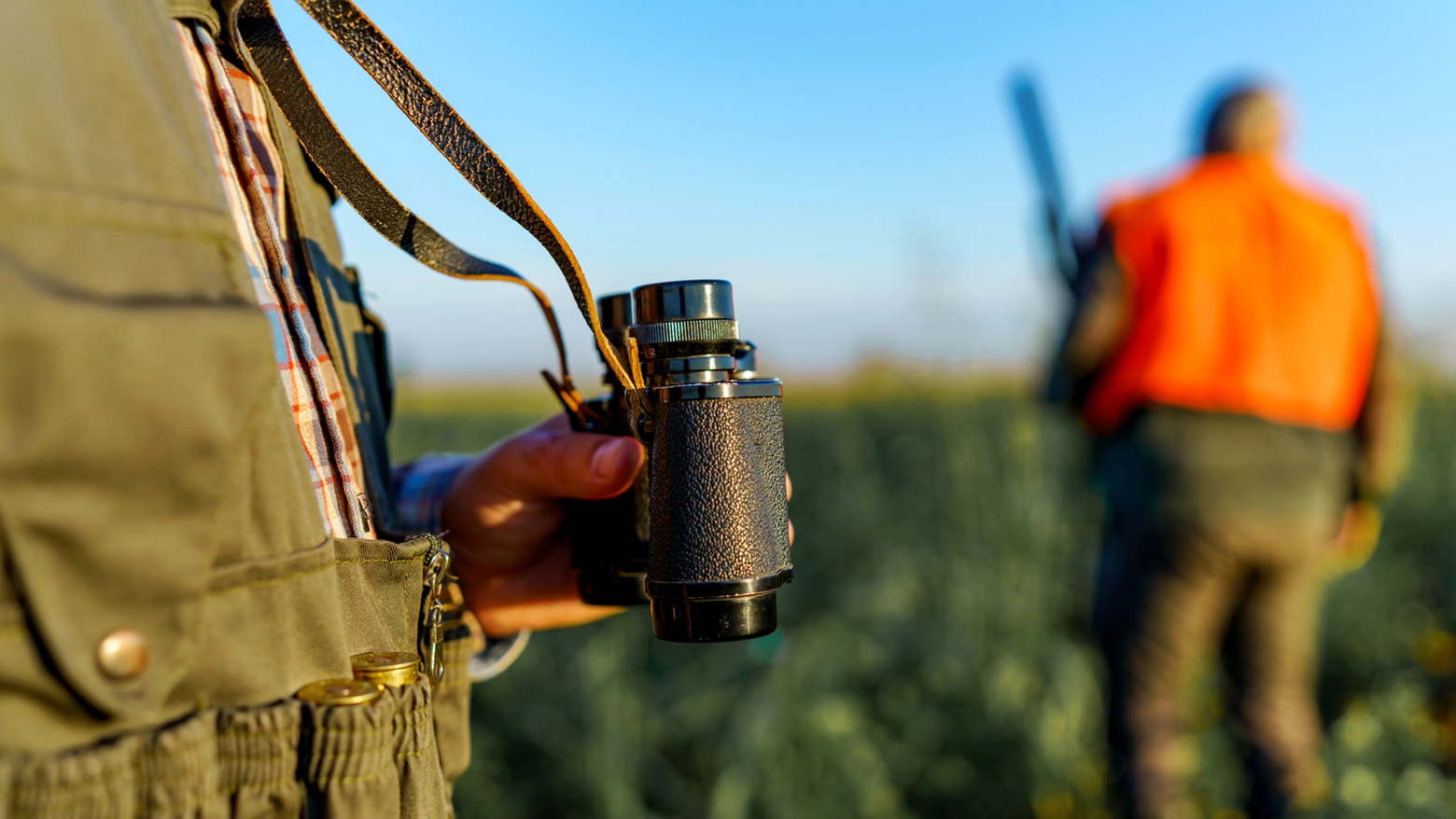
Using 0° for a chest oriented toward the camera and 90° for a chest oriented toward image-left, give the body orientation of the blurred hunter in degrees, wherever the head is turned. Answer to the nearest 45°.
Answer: approximately 180°
